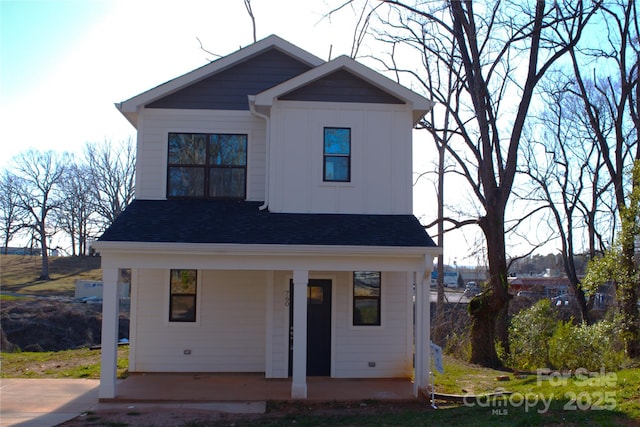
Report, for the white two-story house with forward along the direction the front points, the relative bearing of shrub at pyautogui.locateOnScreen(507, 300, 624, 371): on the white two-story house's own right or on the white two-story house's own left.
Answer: on the white two-story house's own left

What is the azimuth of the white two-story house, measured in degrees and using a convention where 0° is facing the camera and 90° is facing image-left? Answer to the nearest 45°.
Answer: approximately 0°
